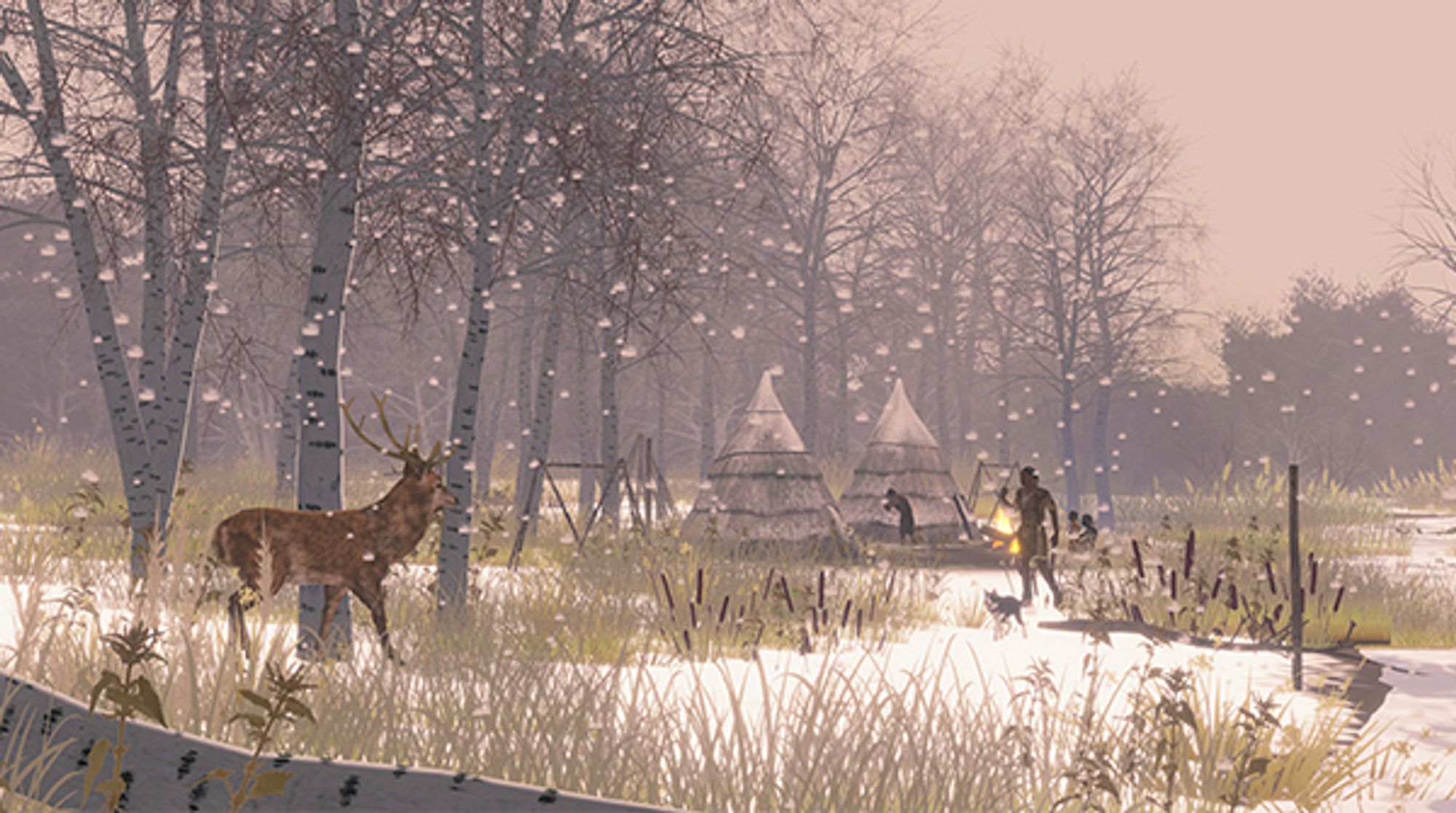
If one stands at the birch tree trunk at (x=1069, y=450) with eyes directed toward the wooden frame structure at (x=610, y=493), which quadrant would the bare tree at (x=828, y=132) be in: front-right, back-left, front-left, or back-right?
front-right

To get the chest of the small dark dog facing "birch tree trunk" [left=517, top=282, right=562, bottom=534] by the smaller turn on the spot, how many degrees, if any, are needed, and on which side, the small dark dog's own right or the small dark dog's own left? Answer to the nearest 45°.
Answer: approximately 90° to the small dark dog's own right

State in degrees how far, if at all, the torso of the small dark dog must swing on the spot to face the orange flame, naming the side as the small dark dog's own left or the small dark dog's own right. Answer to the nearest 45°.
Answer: approximately 135° to the small dark dog's own right

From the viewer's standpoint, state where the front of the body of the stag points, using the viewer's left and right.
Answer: facing to the right of the viewer

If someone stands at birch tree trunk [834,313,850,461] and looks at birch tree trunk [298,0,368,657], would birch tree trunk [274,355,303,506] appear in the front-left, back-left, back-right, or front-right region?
front-right

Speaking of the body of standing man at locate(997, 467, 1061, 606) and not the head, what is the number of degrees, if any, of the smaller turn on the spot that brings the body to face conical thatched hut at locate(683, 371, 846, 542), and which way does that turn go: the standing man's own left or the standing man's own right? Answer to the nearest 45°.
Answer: approximately 90° to the standing man's own right

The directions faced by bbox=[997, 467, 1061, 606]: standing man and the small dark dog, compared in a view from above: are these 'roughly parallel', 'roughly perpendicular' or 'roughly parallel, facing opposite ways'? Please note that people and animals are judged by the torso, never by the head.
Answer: roughly parallel

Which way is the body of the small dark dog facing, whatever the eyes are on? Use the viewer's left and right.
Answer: facing the viewer and to the left of the viewer

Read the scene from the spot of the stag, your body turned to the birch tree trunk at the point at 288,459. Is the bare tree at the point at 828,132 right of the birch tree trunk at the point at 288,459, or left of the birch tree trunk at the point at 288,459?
right

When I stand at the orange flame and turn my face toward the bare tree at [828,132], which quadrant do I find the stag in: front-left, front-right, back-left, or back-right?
back-left

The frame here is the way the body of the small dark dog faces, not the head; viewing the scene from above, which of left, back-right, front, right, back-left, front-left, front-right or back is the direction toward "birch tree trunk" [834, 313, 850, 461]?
back-right

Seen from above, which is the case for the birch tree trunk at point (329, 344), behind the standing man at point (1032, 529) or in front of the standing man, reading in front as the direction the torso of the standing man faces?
in front

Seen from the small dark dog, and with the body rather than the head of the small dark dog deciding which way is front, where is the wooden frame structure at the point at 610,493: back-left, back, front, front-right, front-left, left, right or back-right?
right
